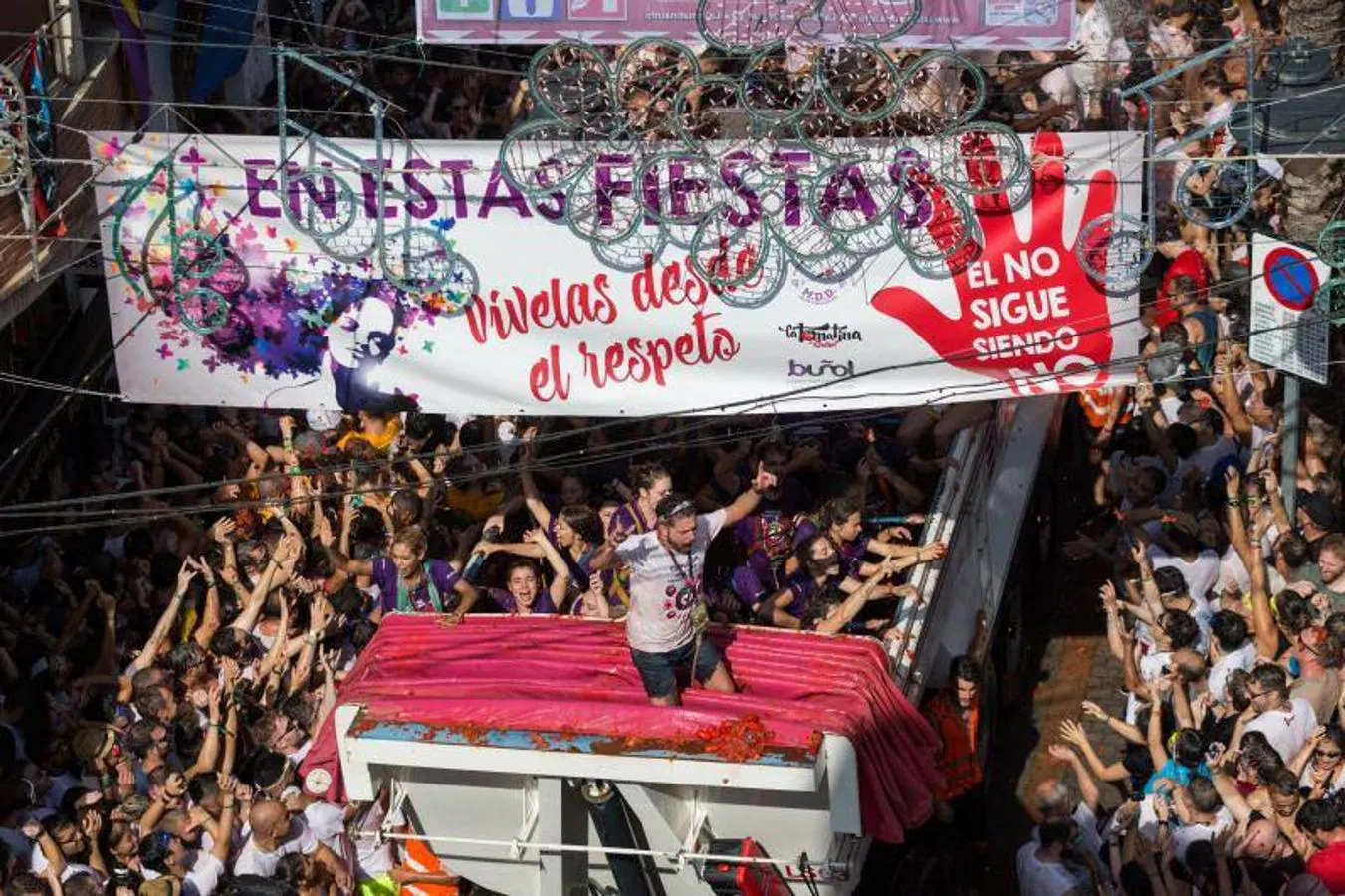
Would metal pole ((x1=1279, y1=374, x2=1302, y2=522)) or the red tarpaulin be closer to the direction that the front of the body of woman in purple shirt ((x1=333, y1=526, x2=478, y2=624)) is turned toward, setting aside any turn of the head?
the red tarpaulin

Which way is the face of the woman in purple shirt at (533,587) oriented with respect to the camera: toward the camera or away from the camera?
toward the camera

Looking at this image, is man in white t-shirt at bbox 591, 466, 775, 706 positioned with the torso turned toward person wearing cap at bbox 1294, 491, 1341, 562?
no

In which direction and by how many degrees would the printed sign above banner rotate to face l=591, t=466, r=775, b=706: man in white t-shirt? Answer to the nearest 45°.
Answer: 0° — it already faces them

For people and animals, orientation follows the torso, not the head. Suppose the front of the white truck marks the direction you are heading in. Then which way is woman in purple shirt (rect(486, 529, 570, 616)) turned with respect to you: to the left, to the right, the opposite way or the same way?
the same way

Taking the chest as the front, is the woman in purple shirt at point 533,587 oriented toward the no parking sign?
no

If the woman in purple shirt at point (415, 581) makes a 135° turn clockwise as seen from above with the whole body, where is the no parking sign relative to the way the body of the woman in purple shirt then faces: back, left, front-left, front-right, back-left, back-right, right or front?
back-right

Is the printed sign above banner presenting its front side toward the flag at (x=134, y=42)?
no

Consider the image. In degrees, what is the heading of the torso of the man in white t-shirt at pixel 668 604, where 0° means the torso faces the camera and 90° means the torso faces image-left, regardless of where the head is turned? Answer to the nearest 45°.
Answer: approximately 315°

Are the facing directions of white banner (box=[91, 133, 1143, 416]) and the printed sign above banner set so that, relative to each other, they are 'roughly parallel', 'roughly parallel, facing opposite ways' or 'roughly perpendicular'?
roughly parallel

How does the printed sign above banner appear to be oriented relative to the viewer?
toward the camera

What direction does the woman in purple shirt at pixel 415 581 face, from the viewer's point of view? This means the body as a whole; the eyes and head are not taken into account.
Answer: toward the camera

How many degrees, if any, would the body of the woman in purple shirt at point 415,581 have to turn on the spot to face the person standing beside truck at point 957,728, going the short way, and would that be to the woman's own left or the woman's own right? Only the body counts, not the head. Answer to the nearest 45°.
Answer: approximately 45° to the woman's own left

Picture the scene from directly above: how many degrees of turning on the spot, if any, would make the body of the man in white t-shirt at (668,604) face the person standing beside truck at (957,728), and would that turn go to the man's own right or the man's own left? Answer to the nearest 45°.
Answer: approximately 90° to the man's own left
